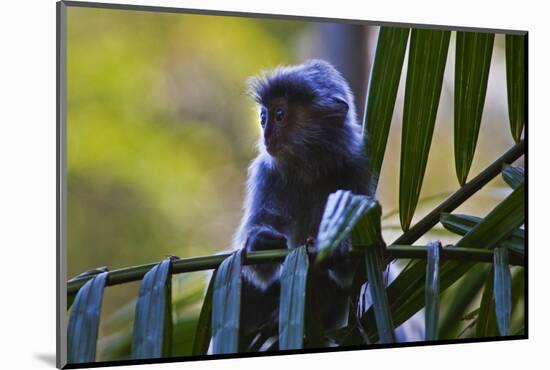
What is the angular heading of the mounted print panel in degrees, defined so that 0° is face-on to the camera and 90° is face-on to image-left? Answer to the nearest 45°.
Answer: approximately 315°
